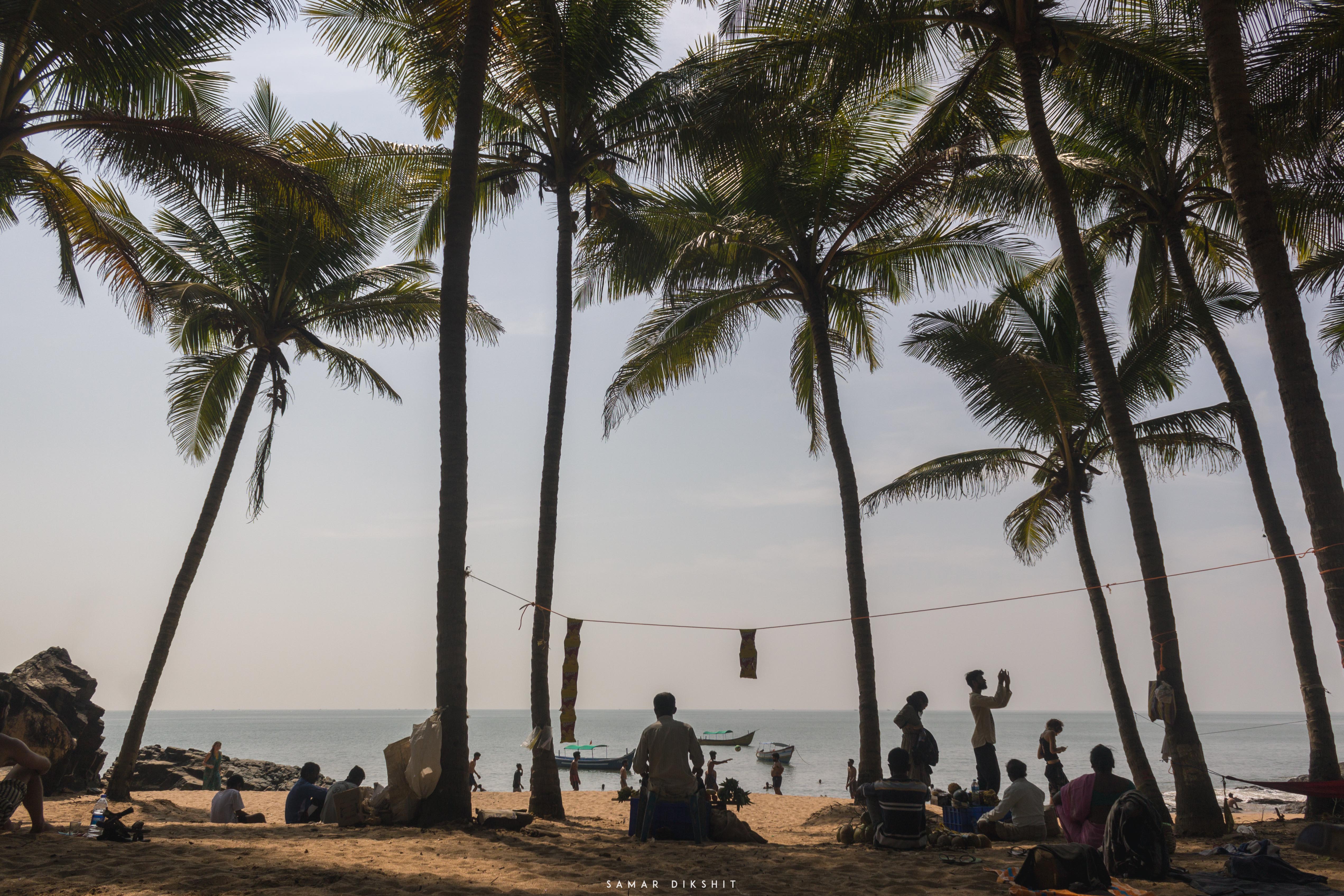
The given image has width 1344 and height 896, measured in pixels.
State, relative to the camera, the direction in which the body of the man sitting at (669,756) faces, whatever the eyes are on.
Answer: away from the camera

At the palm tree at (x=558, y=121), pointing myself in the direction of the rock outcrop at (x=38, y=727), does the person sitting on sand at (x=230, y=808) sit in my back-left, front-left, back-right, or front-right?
front-left

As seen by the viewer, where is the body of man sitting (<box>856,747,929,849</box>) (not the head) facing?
away from the camera

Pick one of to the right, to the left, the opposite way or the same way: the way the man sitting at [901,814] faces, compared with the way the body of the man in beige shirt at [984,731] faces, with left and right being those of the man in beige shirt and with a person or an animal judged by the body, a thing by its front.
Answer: to the left

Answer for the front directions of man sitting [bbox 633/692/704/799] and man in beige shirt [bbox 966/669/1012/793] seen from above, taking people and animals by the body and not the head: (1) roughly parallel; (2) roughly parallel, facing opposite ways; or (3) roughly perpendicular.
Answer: roughly perpendicular

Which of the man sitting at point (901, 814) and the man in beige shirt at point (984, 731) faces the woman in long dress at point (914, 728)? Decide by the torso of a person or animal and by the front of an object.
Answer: the man sitting

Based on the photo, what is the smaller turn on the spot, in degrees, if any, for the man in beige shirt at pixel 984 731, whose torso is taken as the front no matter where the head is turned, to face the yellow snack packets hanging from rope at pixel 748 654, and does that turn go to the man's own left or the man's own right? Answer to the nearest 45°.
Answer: approximately 180°

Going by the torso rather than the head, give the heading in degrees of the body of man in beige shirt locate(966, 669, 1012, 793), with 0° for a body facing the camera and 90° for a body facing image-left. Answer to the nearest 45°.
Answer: approximately 270°

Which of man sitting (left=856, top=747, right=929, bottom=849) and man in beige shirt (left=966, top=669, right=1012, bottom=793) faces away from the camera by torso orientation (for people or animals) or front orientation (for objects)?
the man sitting

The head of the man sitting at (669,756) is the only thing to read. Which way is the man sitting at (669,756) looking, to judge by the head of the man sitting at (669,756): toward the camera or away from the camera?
away from the camera

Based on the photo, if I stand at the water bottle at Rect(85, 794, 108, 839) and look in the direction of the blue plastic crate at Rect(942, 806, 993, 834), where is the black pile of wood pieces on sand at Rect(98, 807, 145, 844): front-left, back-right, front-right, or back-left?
front-right
